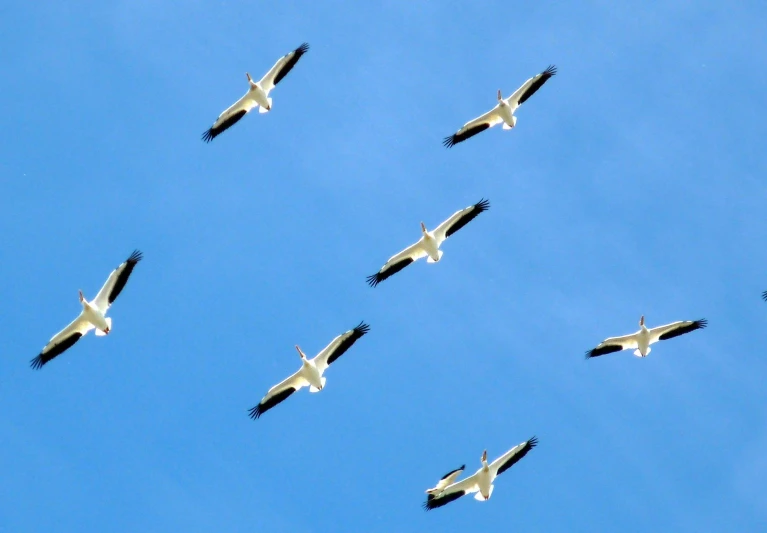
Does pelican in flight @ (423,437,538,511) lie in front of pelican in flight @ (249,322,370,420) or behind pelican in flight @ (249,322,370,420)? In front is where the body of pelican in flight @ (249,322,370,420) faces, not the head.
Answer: behind

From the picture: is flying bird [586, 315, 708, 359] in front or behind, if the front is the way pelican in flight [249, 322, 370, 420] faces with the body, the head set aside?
behind
